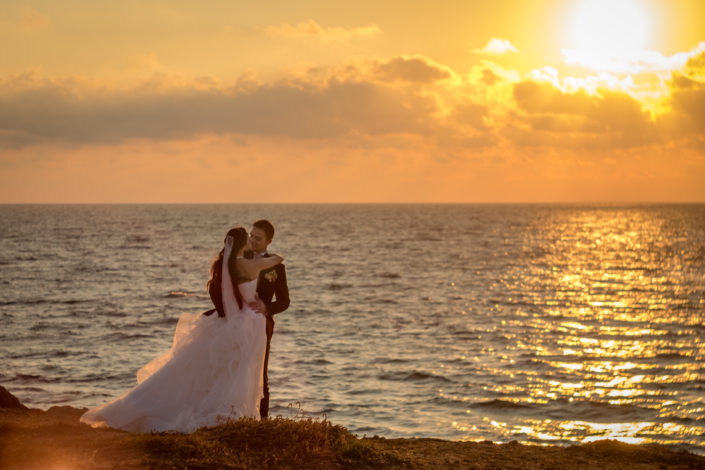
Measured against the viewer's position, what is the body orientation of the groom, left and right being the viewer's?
facing the viewer and to the left of the viewer

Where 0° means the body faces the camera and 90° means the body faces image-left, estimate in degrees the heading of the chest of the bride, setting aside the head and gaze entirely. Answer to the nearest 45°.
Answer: approximately 225°

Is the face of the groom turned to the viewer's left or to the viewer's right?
to the viewer's left

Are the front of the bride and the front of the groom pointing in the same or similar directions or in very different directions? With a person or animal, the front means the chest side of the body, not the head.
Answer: very different directions

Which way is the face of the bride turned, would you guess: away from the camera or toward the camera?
away from the camera
